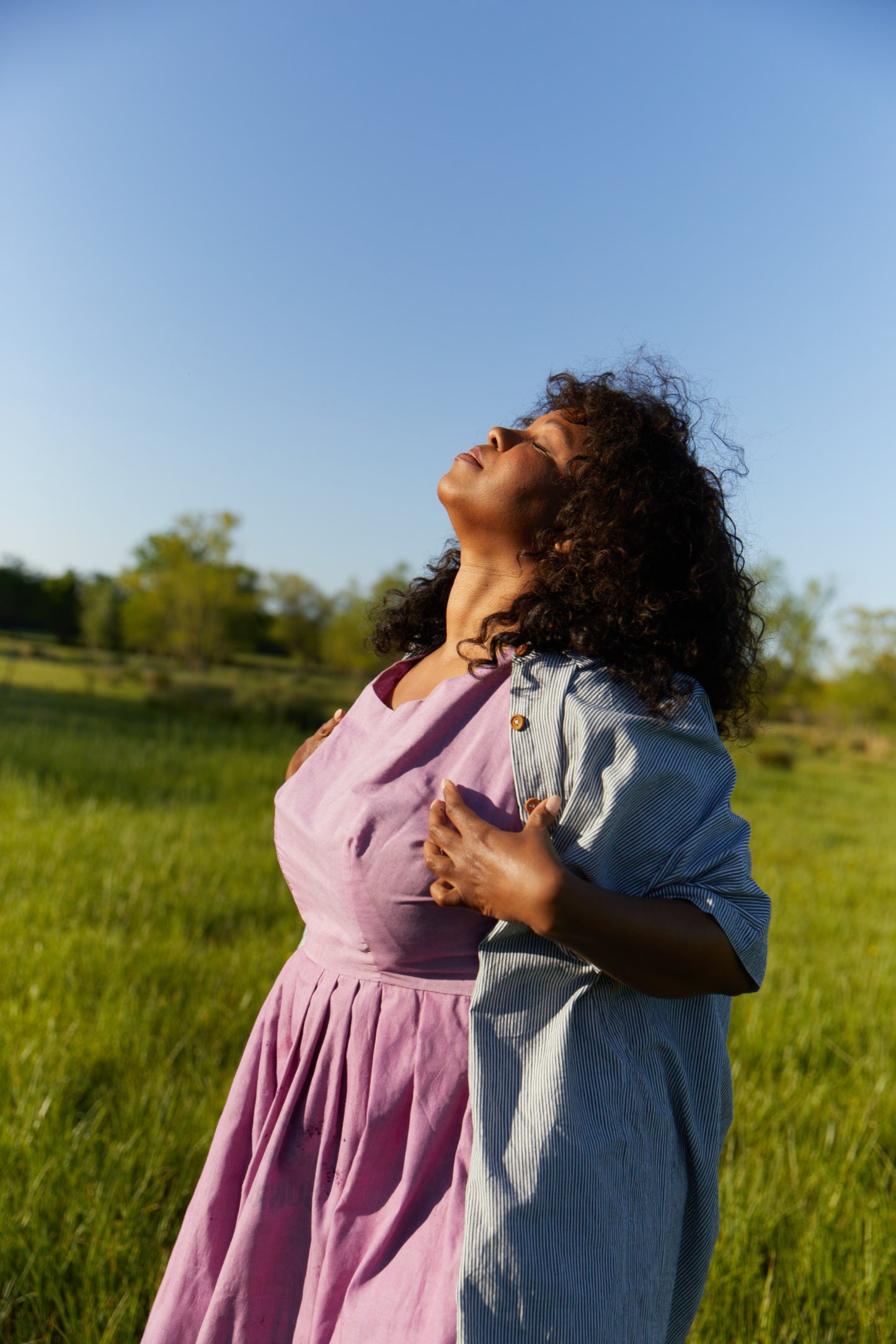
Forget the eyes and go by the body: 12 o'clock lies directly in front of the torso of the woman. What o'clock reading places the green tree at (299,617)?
The green tree is roughly at 4 o'clock from the woman.

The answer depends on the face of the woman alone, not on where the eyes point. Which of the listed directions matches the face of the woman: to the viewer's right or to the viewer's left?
to the viewer's left

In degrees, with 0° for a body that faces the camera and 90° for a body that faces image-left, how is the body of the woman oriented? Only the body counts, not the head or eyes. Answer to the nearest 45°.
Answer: approximately 45°

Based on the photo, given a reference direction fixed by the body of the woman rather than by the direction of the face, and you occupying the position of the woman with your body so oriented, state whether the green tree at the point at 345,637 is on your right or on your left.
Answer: on your right

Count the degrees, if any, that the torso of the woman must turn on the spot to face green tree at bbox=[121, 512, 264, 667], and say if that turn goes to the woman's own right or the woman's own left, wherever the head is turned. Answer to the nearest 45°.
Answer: approximately 135° to the woman's own right

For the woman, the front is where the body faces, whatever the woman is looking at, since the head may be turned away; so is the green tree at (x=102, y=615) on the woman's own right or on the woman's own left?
on the woman's own right
